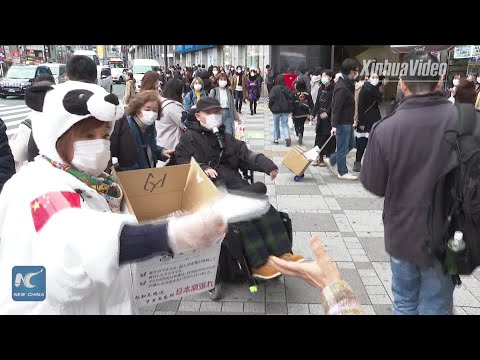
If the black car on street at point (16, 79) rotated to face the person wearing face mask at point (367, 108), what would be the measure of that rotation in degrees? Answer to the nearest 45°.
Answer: approximately 45° to its left

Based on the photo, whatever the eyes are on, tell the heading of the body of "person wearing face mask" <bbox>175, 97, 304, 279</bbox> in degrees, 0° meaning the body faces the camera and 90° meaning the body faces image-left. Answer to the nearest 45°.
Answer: approximately 315°

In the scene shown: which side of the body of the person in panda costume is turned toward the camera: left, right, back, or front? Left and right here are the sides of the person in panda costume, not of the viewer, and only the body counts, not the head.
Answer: right

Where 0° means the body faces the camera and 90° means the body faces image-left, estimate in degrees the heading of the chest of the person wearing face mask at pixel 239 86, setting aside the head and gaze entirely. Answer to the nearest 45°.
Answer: approximately 0°

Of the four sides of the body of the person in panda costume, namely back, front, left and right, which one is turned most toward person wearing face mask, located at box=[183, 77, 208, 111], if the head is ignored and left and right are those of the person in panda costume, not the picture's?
left

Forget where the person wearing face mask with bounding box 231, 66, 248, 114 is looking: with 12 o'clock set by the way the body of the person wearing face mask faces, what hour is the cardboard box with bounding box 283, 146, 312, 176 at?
The cardboard box is roughly at 12 o'clock from the person wearing face mask.

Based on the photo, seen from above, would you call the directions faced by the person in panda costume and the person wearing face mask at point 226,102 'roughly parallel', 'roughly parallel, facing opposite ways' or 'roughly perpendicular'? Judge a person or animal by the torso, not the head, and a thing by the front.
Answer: roughly perpendicular

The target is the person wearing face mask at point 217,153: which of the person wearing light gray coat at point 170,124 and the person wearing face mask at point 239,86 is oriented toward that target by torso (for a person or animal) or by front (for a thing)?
the person wearing face mask at point 239,86

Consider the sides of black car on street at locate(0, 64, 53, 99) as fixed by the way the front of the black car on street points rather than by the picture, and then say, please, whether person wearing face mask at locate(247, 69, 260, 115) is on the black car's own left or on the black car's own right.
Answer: on the black car's own left
